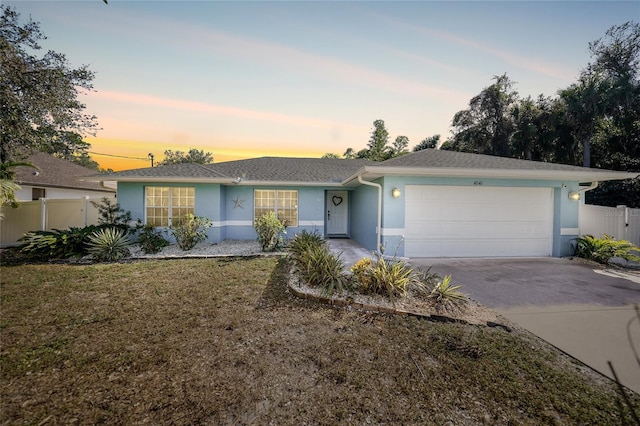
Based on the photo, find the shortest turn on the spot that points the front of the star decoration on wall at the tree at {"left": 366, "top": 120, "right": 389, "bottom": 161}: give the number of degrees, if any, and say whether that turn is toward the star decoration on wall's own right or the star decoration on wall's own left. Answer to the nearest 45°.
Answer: approximately 135° to the star decoration on wall's own left

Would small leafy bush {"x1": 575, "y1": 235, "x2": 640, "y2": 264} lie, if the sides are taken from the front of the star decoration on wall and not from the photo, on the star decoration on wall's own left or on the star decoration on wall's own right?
on the star decoration on wall's own left

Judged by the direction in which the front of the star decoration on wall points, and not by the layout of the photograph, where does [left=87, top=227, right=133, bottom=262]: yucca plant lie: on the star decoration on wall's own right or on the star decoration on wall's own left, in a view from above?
on the star decoration on wall's own right

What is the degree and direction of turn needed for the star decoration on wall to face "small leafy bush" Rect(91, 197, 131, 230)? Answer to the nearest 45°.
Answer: approximately 90° to its right

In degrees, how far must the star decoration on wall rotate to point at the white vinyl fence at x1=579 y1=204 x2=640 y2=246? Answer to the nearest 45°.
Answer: approximately 45° to its left

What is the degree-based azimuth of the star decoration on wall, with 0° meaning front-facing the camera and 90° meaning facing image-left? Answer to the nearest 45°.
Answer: approximately 0°

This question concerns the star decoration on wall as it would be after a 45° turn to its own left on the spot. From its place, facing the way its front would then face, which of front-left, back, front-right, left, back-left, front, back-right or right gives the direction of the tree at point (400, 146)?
left

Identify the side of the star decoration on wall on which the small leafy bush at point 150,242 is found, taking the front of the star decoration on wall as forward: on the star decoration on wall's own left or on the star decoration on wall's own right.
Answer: on the star decoration on wall's own right
